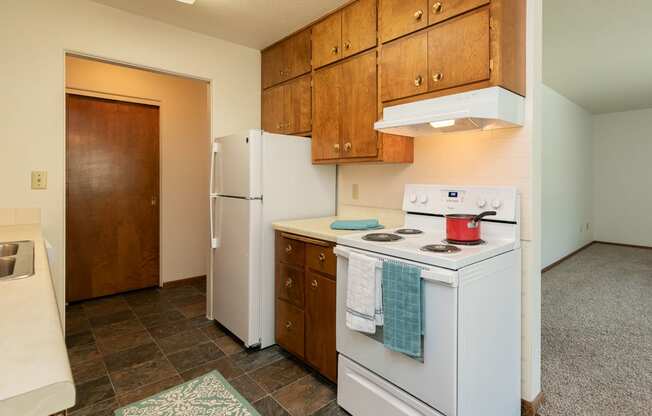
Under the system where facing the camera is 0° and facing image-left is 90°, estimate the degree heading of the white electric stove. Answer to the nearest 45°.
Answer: approximately 45°

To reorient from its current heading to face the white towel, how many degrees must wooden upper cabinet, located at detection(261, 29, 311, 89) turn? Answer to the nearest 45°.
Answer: approximately 45° to its left

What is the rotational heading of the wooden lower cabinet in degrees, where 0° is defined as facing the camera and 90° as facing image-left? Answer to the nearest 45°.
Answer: approximately 45°

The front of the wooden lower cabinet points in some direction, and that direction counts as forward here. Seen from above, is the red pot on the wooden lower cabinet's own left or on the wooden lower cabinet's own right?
on the wooden lower cabinet's own left

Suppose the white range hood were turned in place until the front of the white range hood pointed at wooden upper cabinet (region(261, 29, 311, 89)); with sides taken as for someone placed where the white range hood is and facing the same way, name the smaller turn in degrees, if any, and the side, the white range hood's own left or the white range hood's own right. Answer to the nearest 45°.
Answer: approximately 90° to the white range hood's own right
